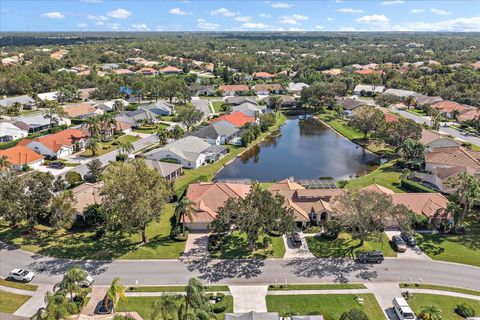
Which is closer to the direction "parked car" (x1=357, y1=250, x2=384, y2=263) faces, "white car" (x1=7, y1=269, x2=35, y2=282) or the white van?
the white car

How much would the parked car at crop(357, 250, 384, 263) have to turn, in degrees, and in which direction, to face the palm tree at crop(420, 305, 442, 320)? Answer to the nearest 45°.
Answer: approximately 135° to its left

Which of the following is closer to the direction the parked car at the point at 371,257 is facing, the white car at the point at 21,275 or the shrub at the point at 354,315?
the white car

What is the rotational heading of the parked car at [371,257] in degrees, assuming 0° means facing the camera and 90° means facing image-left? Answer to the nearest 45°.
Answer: approximately 90°

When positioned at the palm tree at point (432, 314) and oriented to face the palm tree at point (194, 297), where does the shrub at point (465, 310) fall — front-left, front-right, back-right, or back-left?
back-right

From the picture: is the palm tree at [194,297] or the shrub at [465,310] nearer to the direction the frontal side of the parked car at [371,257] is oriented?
the palm tree

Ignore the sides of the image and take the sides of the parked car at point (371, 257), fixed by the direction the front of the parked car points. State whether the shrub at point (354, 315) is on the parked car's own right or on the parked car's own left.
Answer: on the parked car's own left

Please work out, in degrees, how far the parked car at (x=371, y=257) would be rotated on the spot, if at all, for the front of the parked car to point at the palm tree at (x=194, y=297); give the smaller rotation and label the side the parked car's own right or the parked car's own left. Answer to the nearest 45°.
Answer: approximately 45° to the parked car's own left

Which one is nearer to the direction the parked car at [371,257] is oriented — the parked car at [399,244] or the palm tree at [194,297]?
the palm tree

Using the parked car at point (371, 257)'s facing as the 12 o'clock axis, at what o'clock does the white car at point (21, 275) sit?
The white car is roughly at 11 o'clock from the parked car.

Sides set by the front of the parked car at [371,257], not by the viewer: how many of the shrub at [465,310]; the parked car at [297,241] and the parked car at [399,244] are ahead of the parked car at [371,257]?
1

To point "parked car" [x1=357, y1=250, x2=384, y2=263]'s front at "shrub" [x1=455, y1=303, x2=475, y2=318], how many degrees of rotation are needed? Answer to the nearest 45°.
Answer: approximately 135° to its left

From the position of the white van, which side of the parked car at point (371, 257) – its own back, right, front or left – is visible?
left

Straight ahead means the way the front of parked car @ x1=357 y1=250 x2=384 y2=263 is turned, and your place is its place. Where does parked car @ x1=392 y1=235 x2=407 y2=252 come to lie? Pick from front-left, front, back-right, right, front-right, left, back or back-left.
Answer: back-right

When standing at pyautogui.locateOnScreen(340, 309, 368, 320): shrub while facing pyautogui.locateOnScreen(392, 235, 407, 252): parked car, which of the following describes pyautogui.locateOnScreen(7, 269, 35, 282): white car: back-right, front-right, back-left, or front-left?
back-left
